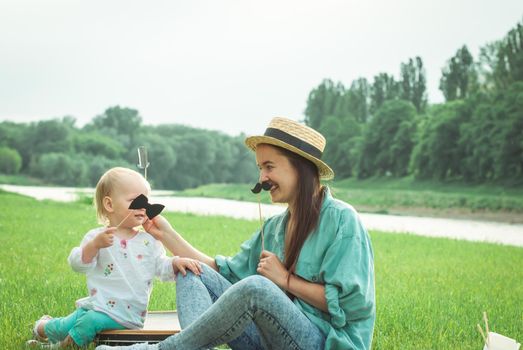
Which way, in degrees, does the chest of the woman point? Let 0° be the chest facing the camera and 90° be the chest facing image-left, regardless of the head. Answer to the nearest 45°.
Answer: approximately 90°

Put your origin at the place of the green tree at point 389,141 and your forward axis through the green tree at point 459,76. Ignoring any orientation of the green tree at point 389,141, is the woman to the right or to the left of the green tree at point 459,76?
right

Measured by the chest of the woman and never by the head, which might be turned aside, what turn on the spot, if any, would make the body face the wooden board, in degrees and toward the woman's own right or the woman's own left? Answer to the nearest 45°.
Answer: approximately 45° to the woman's own right

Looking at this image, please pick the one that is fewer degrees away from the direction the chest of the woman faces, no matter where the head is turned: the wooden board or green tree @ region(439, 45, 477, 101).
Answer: the wooden board

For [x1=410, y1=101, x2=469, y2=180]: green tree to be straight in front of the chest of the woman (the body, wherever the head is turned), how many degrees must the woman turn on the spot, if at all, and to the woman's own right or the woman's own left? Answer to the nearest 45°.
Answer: approximately 90° to the woman's own right
